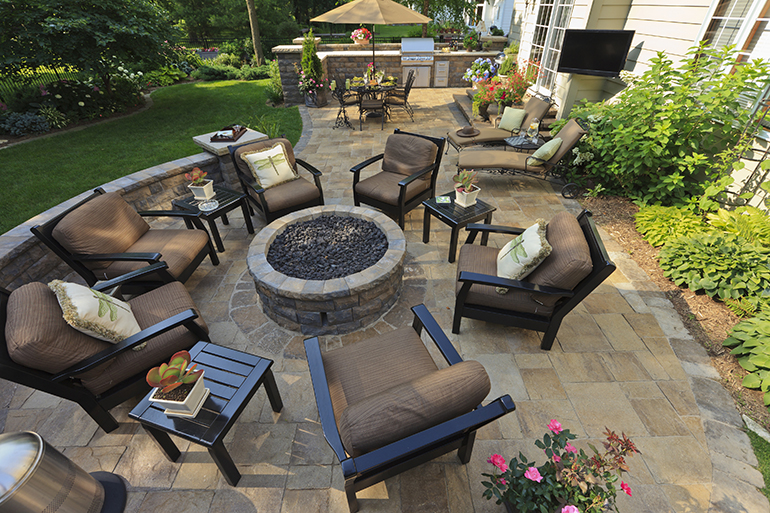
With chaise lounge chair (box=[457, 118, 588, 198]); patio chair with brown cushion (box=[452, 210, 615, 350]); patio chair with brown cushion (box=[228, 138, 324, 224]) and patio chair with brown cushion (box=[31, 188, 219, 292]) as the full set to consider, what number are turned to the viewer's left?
2

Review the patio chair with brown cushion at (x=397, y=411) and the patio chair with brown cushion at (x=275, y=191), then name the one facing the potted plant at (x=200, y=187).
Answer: the patio chair with brown cushion at (x=397, y=411)

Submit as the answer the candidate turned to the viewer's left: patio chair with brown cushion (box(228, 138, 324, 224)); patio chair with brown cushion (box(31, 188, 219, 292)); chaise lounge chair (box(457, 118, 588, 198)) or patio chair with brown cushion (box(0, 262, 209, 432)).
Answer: the chaise lounge chair

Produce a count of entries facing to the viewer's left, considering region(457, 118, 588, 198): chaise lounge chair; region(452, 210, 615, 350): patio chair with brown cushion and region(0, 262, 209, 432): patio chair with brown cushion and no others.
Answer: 2

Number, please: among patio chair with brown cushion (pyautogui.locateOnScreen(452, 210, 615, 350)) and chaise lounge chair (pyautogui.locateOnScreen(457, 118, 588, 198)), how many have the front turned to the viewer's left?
2

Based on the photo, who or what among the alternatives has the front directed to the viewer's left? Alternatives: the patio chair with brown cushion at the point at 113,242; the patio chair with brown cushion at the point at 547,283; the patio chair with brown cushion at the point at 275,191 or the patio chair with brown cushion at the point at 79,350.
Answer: the patio chair with brown cushion at the point at 547,283

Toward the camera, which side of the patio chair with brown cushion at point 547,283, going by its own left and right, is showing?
left

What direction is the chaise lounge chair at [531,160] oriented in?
to the viewer's left

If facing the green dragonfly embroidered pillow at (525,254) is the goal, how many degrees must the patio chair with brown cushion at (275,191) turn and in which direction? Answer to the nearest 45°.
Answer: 0° — it already faces it

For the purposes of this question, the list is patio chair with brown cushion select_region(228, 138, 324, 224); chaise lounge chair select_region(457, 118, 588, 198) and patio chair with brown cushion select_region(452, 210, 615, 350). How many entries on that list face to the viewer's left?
2

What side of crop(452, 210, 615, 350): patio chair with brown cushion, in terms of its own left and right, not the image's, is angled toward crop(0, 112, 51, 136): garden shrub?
front

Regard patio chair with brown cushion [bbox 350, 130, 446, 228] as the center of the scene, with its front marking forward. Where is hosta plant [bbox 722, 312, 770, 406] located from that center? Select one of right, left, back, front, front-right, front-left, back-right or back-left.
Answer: left

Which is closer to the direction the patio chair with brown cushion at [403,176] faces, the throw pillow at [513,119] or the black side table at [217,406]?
the black side table

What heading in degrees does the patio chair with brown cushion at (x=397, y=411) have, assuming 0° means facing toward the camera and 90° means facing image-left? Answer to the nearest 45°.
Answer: approximately 135°

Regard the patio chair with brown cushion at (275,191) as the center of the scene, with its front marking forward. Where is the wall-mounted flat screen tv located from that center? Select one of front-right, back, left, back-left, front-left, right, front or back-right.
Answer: front-left

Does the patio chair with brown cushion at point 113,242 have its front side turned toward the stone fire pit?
yes

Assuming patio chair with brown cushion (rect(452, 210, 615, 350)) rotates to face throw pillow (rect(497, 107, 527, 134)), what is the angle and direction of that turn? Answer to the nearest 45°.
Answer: approximately 90° to its right

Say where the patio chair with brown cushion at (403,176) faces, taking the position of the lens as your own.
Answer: facing the viewer and to the left of the viewer
